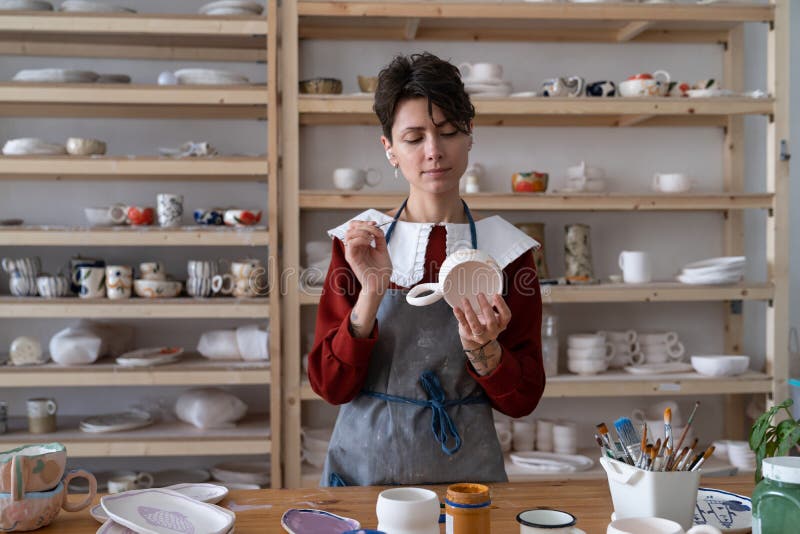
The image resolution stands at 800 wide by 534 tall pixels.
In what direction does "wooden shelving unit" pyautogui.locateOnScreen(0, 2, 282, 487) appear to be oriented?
toward the camera

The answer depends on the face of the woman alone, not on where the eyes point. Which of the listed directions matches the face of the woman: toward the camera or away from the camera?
toward the camera

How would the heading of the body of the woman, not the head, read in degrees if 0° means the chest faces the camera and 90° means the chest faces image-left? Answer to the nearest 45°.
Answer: approximately 0°

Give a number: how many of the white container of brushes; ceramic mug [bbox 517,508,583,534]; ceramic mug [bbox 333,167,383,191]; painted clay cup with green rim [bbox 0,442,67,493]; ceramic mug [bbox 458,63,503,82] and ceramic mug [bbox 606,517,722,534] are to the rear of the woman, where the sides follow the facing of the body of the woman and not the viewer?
2

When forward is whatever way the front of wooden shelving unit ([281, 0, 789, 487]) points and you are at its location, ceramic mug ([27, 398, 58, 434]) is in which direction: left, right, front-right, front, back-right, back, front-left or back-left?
right

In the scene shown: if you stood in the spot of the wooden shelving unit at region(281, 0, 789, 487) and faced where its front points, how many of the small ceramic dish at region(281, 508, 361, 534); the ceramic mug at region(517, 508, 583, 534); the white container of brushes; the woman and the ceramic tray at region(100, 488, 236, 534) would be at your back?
0

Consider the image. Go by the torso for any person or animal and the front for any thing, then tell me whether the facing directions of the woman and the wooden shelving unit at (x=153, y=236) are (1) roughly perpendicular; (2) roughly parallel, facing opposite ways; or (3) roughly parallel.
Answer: roughly parallel

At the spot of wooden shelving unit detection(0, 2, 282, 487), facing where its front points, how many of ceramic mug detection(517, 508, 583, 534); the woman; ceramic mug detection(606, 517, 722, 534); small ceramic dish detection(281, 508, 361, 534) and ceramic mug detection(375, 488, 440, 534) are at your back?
0

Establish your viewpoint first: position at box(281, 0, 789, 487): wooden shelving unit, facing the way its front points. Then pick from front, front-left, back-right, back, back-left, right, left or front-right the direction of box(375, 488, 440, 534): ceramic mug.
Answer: front

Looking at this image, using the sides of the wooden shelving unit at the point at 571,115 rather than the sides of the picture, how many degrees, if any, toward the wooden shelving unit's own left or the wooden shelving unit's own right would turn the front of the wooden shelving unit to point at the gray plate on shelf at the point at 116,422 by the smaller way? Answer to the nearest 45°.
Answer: approximately 90° to the wooden shelving unit's own right

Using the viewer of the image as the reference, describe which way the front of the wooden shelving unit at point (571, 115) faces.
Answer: facing the viewer

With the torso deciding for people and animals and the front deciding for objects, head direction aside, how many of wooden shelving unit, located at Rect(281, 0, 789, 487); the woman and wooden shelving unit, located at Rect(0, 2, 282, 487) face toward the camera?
3

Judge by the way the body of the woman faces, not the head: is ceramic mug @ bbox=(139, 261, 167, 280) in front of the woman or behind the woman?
behind

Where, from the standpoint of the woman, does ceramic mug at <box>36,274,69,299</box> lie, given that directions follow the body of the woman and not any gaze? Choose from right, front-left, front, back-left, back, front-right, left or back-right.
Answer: back-right

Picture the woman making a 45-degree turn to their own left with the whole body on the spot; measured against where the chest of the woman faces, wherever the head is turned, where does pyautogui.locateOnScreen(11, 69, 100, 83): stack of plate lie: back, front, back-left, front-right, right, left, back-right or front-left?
back
